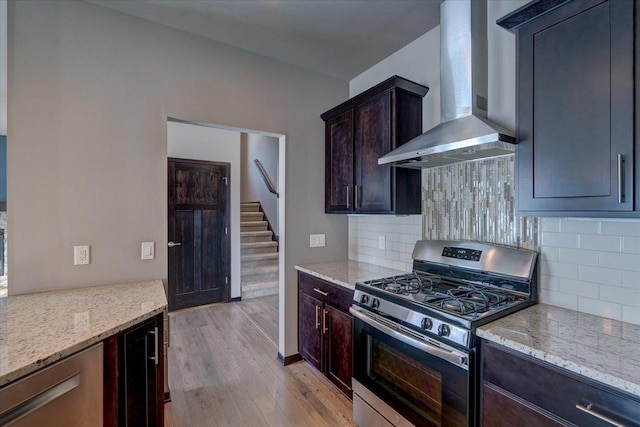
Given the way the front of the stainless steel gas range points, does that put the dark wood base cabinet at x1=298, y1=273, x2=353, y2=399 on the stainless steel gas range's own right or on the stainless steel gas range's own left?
on the stainless steel gas range's own right

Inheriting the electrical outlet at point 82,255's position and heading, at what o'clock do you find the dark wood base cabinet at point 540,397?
The dark wood base cabinet is roughly at 11 o'clock from the electrical outlet.

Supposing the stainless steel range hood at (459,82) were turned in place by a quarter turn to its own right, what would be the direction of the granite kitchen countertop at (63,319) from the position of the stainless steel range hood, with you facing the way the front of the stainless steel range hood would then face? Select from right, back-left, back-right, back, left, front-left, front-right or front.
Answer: left

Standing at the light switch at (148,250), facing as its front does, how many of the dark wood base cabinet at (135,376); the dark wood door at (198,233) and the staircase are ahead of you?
1

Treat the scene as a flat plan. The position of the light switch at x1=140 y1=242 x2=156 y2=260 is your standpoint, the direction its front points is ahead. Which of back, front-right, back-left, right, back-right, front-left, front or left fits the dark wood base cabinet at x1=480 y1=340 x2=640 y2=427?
front-left

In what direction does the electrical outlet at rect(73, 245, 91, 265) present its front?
toward the camera

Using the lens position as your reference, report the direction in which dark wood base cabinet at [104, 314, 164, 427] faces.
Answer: facing the viewer and to the right of the viewer

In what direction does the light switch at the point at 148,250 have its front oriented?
toward the camera

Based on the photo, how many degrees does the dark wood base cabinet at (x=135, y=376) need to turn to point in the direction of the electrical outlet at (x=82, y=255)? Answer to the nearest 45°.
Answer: approximately 135° to its left

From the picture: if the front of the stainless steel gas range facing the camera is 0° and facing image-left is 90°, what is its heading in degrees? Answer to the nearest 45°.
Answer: approximately 45°

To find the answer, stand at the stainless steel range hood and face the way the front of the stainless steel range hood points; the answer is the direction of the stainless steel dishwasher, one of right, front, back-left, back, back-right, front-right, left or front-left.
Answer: front

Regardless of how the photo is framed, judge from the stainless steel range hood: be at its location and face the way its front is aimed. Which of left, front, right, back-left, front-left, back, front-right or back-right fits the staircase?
right

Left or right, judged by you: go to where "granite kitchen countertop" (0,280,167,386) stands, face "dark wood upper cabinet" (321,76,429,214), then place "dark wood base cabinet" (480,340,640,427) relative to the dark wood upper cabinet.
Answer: right
